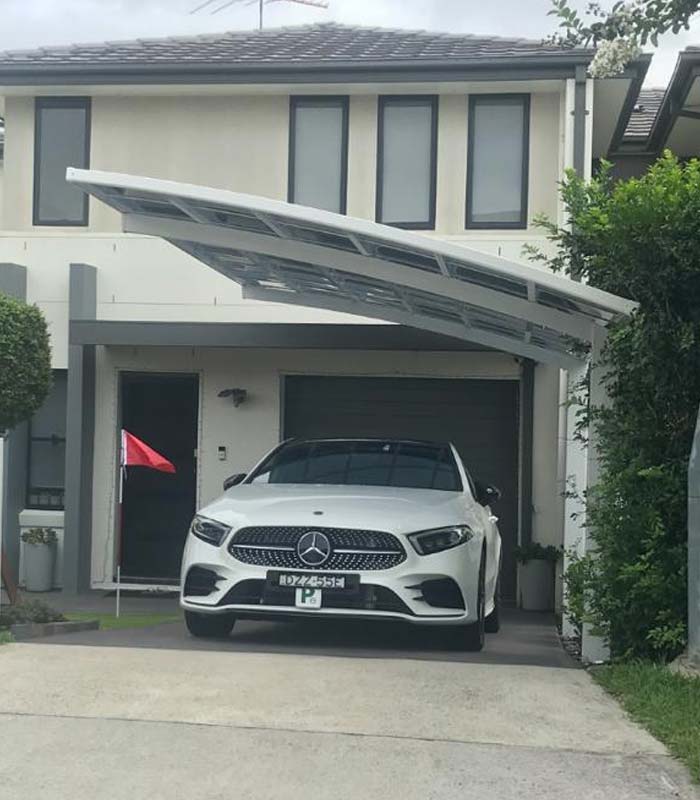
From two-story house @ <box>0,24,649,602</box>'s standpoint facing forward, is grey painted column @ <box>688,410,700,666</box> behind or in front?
in front

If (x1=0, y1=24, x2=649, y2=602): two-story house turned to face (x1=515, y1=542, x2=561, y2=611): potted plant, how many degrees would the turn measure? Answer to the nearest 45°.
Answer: approximately 90° to its left

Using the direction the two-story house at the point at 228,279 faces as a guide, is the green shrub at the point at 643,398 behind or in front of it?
in front

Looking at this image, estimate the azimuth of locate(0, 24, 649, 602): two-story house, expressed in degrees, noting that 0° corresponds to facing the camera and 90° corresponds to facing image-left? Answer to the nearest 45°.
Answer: approximately 0°

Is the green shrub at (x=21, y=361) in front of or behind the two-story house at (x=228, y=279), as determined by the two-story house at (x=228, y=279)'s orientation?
in front

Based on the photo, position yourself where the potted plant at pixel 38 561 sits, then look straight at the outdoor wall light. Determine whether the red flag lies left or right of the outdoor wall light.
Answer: right
